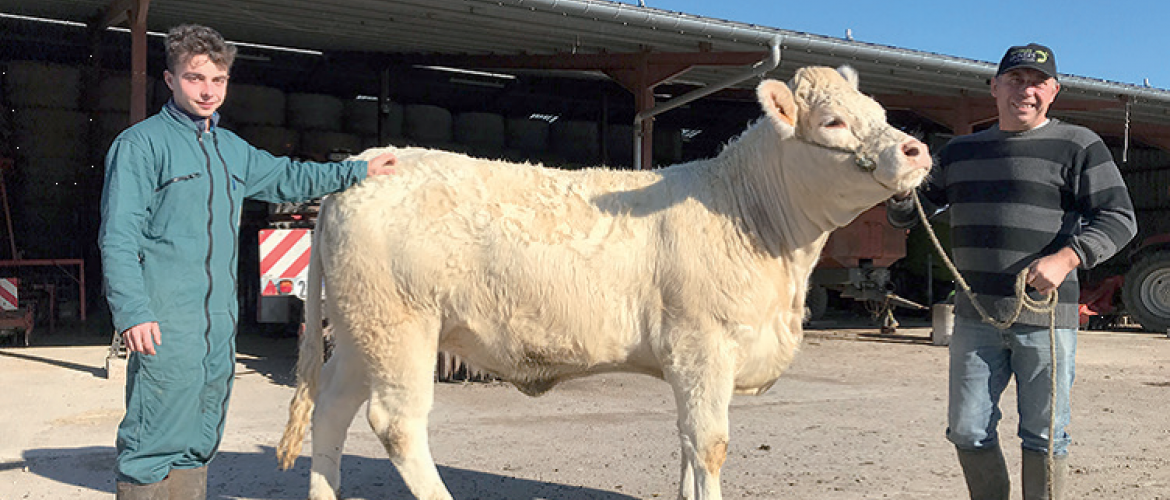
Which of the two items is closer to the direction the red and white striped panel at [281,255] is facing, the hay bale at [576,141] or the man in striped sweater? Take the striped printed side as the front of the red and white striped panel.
the man in striped sweater

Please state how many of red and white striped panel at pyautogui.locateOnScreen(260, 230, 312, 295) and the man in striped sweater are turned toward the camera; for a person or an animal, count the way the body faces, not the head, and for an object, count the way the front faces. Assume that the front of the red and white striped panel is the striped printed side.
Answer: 2

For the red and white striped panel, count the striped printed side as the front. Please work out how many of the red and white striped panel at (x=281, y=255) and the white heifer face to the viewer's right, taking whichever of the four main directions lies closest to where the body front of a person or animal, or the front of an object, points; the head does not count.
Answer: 1

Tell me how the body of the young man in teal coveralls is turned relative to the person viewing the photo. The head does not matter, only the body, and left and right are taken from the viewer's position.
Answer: facing the viewer and to the right of the viewer

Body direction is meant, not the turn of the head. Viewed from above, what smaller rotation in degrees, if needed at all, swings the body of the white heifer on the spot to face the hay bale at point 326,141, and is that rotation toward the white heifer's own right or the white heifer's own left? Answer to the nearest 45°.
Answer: approximately 90° to the white heifer's own left

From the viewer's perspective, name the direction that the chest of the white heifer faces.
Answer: to the viewer's right

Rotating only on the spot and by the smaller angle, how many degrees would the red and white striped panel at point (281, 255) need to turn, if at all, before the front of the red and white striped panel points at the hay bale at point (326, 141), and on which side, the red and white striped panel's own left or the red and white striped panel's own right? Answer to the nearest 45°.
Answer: approximately 180°

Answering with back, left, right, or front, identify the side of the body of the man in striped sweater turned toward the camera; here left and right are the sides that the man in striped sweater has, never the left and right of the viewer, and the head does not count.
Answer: front

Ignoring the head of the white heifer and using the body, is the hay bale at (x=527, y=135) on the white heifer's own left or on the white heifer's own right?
on the white heifer's own left

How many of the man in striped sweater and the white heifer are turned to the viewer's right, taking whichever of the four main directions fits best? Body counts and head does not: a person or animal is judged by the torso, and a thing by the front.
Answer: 1

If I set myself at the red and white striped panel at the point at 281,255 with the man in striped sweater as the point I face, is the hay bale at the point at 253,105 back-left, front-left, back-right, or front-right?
back-left

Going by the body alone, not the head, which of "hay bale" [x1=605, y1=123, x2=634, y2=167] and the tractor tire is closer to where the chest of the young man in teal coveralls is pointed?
the tractor tire

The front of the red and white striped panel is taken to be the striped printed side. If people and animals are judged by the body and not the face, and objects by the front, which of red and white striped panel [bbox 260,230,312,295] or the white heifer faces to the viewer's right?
the white heifer

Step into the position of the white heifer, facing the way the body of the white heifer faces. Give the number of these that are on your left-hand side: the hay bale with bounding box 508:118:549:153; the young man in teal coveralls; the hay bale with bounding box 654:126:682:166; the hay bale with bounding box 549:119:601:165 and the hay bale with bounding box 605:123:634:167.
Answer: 4
